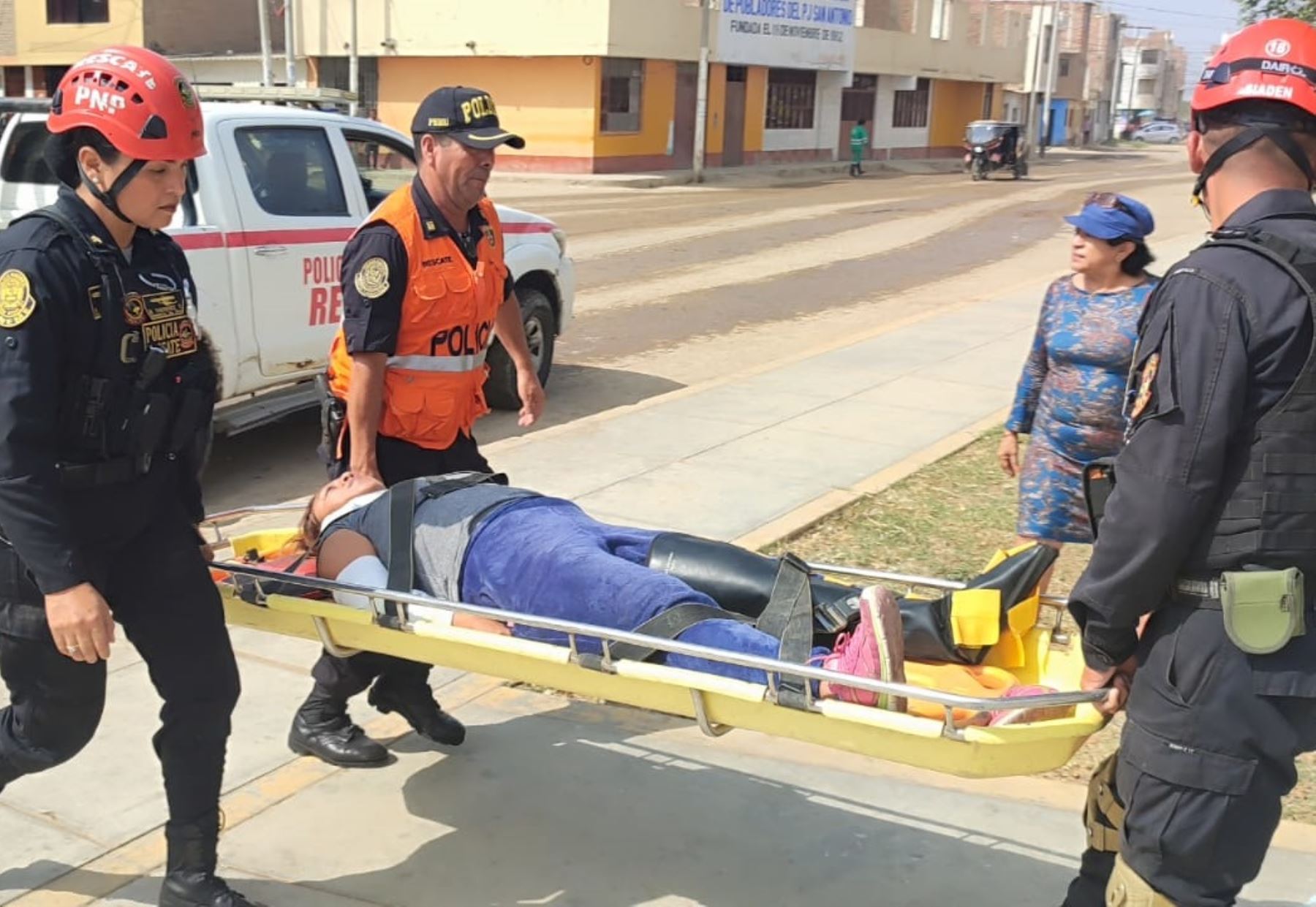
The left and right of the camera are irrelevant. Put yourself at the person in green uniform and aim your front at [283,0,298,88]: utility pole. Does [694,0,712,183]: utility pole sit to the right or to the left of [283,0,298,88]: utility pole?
left

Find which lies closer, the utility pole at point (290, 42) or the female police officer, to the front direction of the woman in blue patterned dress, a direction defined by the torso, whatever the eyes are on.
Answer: the female police officer

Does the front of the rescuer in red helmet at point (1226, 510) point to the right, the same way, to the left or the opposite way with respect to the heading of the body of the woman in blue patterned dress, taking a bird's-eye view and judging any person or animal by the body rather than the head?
to the right

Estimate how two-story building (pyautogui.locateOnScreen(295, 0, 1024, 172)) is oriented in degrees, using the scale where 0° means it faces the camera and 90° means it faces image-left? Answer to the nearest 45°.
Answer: approximately 315°

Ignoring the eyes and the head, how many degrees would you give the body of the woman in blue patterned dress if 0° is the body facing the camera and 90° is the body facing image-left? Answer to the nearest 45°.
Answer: approximately 45°

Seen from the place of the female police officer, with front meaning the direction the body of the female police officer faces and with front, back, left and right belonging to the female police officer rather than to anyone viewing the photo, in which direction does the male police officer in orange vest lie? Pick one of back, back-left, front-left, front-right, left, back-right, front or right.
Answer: left

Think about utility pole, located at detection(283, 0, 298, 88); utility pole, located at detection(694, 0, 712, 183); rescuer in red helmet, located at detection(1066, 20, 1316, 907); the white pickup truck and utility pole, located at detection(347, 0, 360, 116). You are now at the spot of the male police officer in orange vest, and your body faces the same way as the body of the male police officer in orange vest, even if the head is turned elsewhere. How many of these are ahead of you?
1

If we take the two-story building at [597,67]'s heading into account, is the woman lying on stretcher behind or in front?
in front

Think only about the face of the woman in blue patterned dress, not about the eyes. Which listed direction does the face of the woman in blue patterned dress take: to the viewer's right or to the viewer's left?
to the viewer's left

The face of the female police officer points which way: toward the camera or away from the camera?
toward the camera

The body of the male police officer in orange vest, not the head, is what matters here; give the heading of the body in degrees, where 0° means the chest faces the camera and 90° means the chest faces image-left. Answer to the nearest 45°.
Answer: approximately 315°

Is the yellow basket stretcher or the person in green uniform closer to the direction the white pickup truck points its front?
the person in green uniform

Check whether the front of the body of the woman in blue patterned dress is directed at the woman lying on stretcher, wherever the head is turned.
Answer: yes

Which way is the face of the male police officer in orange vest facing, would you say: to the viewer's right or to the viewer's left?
to the viewer's right

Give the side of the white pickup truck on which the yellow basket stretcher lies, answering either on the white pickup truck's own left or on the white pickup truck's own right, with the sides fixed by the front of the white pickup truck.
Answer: on the white pickup truck's own right

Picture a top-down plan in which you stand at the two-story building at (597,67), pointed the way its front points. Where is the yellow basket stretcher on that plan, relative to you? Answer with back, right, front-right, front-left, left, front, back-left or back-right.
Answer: front-right

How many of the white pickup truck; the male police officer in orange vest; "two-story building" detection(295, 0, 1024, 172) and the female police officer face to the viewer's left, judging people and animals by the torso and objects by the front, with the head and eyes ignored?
0

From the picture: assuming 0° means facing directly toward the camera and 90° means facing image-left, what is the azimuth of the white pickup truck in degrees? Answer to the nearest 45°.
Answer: approximately 225°
